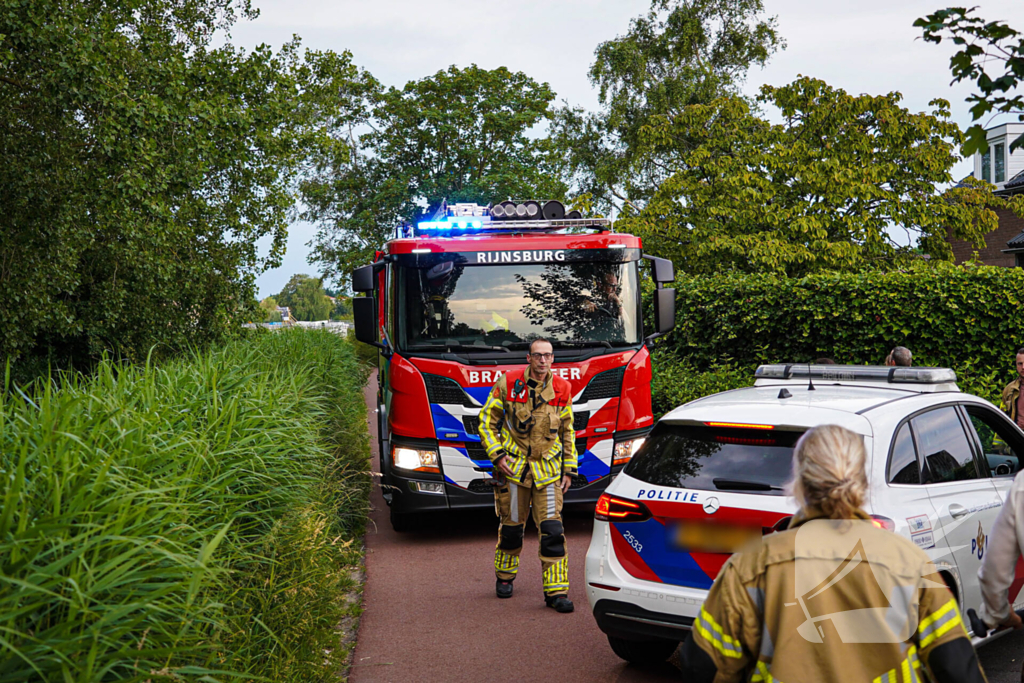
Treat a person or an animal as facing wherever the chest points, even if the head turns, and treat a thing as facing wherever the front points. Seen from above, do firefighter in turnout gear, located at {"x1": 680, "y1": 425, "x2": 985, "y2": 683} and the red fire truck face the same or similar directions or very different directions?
very different directions

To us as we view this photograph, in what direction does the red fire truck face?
facing the viewer

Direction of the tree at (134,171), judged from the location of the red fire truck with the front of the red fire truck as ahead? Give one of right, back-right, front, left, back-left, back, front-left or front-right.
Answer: back-right

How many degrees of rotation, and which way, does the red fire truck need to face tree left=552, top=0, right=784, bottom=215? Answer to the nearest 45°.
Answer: approximately 180°

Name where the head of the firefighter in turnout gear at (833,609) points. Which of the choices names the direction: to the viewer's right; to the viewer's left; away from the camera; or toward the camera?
away from the camera

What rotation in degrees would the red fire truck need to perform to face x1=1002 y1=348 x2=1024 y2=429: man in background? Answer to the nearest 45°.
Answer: approximately 90° to its left

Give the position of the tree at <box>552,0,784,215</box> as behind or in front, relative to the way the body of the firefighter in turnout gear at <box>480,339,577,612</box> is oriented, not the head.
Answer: behind

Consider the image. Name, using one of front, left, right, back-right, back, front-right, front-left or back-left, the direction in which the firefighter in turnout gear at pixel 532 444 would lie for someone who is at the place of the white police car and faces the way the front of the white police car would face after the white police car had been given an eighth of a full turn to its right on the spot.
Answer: back-left

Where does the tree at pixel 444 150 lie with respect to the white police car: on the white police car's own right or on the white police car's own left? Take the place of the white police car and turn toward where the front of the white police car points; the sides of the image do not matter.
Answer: on the white police car's own left

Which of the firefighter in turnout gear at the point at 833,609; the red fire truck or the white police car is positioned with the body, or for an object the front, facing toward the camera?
the red fire truck

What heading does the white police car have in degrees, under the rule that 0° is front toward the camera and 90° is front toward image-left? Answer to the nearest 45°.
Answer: approximately 225°

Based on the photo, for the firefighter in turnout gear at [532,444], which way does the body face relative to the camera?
toward the camera

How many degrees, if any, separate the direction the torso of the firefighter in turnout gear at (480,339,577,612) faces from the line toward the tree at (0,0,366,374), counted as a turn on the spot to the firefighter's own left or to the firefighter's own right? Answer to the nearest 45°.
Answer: approximately 135° to the firefighter's own right

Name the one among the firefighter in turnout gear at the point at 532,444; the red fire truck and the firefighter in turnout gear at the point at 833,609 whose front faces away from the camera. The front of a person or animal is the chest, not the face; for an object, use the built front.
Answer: the firefighter in turnout gear at the point at 833,609

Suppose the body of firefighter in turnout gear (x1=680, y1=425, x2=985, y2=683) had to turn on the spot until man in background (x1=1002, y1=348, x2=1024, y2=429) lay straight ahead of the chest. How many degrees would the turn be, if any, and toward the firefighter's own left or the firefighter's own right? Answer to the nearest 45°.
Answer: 0° — they already face them

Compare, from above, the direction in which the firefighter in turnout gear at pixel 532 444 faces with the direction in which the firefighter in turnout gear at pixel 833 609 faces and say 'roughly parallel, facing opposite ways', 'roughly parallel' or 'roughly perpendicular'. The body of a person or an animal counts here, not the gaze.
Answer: roughly parallel, facing opposite ways

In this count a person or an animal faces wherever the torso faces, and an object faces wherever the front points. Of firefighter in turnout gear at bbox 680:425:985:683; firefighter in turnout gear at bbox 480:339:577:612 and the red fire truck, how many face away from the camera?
1

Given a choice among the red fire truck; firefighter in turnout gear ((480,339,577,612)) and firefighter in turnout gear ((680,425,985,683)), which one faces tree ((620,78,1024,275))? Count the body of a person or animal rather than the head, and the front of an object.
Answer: firefighter in turnout gear ((680,425,985,683))

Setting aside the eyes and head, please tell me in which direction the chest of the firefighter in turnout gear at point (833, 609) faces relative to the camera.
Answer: away from the camera

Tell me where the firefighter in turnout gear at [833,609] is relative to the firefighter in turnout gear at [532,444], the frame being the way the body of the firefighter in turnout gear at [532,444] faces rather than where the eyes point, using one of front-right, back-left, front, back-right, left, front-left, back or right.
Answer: front
